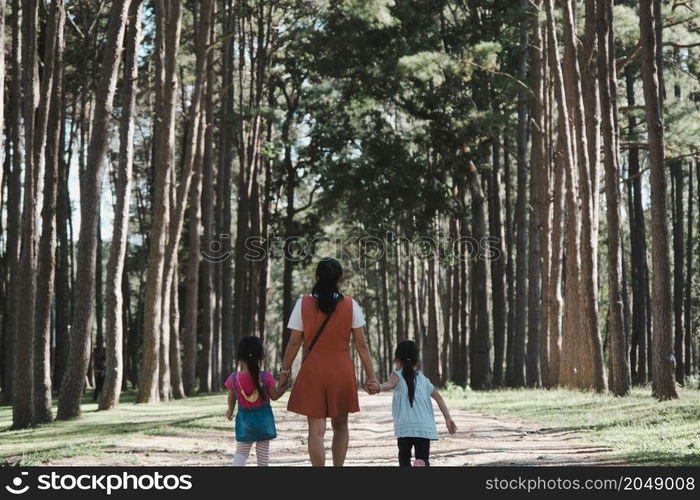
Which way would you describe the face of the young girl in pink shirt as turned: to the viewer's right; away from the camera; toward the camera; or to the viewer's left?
away from the camera

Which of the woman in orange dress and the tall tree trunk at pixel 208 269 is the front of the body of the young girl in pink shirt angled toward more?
the tall tree trunk

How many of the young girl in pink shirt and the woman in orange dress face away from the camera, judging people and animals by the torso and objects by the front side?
2

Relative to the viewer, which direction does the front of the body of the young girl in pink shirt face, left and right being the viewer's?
facing away from the viewer

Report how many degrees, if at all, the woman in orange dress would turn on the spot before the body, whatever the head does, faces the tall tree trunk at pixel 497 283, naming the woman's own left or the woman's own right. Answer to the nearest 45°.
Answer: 0° — they already face it

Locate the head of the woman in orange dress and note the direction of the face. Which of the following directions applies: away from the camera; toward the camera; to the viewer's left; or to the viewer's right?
away from the camera

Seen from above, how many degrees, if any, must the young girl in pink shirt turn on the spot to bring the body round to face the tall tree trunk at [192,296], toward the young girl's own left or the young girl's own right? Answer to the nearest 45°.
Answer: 0° — they already face it

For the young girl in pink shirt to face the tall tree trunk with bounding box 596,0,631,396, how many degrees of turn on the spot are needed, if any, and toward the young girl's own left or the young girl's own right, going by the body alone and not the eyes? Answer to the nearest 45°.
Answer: approximately 45° to the young girl's own right

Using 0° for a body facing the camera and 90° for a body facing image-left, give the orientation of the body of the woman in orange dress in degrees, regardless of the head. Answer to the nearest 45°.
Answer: approximately 180°
